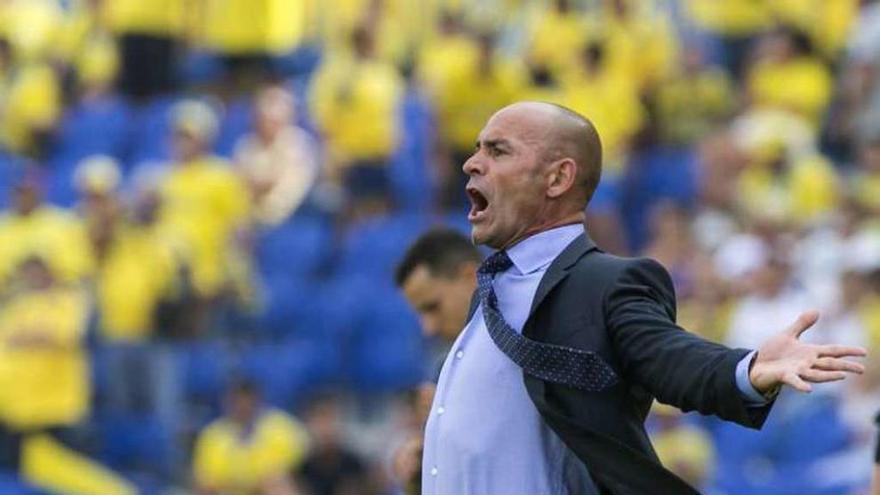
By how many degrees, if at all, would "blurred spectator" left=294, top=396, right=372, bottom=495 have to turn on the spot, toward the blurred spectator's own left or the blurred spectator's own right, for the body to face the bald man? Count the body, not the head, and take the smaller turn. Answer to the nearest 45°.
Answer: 0° — they already face them

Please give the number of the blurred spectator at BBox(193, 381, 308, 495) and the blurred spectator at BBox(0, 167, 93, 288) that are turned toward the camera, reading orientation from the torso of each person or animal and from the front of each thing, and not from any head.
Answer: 2

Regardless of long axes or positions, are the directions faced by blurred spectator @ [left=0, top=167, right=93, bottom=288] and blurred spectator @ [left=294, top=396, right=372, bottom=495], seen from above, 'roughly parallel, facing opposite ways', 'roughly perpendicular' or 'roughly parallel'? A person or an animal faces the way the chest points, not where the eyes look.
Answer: roughly parallel

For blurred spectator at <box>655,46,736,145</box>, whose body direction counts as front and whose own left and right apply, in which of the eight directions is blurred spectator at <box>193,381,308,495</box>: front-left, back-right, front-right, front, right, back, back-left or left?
front-right

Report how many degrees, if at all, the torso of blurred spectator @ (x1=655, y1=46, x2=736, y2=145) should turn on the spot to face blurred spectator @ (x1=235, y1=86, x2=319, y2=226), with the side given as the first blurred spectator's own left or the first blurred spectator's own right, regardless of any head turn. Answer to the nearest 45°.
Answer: approximately 45° to the first blurred spectator's own right

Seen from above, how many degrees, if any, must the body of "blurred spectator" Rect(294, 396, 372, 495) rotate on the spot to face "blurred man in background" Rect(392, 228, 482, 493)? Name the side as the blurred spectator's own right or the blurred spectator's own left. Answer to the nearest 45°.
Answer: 0° — they already face them

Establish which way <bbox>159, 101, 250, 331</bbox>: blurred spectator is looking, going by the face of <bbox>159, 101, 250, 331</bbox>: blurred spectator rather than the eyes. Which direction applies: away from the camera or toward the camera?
toward the camera

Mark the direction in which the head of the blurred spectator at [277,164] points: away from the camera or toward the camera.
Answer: toward the camera

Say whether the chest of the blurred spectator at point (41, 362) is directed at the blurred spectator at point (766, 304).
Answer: no

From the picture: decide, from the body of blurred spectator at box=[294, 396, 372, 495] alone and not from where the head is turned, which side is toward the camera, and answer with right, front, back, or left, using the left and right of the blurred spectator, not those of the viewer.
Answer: front

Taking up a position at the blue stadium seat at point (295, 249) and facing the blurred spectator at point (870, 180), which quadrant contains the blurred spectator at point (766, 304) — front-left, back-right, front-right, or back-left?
front-right

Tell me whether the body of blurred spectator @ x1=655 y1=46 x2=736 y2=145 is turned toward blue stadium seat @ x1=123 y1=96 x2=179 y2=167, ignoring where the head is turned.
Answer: no

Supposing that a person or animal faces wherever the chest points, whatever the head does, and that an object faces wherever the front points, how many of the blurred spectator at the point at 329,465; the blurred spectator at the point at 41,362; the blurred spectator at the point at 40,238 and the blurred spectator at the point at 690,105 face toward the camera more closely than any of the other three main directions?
4

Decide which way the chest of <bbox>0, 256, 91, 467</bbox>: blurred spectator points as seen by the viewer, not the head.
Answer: toward the camera

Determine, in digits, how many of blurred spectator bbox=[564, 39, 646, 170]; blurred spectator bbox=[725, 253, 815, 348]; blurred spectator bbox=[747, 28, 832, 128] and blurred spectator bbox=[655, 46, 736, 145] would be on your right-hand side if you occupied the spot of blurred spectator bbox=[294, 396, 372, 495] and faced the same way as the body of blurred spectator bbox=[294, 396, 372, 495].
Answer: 0

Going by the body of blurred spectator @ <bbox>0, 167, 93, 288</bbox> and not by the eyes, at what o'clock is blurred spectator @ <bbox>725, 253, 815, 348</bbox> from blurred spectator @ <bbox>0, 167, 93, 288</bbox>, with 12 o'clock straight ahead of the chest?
blurred spectator @ <bbox>725, 253, 815, 348</bbox> is roughly at 10 o'clock from blurred spectator @ <bbox>0, 167, 93, 288</bbox>.

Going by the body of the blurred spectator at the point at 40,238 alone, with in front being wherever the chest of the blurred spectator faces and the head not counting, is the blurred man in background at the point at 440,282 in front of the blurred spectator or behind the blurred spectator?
in front

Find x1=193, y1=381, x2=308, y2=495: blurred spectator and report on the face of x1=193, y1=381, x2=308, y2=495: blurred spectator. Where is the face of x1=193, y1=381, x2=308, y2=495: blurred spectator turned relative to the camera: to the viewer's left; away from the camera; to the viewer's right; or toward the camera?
toward the camera
